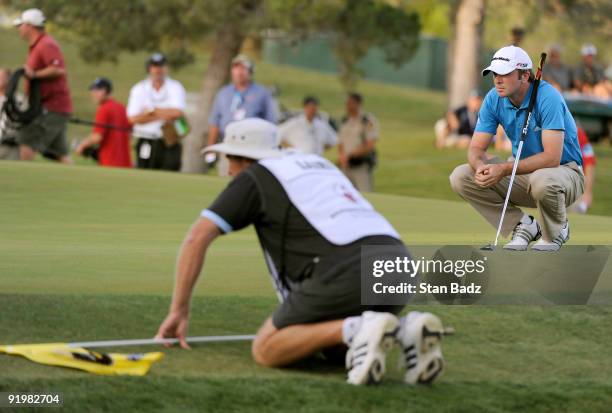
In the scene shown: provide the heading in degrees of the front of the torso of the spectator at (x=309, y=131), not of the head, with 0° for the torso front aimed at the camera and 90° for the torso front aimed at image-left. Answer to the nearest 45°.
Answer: approximately 0°

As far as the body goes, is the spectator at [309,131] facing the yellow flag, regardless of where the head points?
yes

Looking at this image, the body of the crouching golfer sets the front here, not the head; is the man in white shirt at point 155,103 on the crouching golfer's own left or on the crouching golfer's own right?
on the crouching golfer's own right

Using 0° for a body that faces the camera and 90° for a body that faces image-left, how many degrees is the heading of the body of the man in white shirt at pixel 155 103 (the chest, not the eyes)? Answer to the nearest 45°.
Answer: approximately 0°
